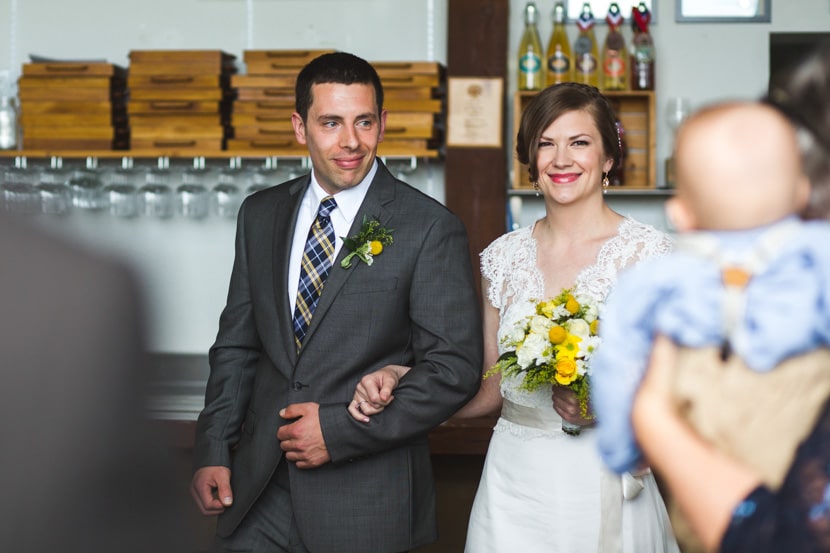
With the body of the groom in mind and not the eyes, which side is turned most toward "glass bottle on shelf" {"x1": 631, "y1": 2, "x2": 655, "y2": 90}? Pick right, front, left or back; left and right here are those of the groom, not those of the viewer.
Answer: back

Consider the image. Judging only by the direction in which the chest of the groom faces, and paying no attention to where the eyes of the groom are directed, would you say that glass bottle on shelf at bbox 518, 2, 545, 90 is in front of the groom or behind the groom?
behind

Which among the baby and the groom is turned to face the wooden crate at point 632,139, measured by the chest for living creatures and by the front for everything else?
the baby

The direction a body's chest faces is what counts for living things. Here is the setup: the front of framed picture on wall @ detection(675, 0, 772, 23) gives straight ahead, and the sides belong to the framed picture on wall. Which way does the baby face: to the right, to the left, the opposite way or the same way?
the opposite way

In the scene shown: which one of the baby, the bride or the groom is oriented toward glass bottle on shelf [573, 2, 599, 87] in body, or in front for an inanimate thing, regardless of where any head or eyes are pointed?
the baby

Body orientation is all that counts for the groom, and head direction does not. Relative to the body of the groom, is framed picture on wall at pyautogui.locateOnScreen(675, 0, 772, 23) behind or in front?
behind

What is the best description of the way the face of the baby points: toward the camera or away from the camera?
away from the camera

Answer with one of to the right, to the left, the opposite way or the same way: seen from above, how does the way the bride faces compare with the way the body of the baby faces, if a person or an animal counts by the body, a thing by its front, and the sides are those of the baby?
the opposite way

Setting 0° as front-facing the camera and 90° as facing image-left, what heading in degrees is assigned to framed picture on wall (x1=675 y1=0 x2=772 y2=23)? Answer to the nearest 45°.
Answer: approximately 0°

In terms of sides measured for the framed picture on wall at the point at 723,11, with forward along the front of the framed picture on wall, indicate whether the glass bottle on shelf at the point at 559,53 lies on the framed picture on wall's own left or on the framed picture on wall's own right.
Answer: on the framed picture on wall's own right

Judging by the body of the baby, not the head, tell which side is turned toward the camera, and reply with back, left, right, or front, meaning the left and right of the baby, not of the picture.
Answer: back

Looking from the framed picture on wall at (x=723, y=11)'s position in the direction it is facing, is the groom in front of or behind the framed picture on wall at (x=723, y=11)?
in front

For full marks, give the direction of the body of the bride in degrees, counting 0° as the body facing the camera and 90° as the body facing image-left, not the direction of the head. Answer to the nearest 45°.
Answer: approximately 0°

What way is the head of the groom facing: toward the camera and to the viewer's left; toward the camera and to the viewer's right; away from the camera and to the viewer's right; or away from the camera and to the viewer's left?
toward the camera and to the viewer's right
